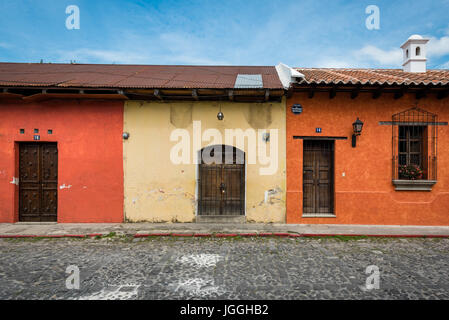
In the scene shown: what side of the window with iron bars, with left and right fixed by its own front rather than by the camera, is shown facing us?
front

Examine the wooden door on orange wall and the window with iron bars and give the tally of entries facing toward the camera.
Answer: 2

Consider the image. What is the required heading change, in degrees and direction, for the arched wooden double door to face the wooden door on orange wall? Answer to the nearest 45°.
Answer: approximately 90° to its left

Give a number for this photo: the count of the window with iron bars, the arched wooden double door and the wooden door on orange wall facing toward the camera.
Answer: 3

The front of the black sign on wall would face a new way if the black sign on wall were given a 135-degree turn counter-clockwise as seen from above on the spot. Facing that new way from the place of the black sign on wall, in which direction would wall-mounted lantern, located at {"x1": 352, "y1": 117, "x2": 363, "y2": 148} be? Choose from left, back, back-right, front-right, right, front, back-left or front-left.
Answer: front-right

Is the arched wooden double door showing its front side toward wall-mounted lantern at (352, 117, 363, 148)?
no

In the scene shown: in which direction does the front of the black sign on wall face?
toward the camera

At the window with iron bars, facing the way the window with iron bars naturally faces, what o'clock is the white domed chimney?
The white domed chimney is roughly at 6 o'clock from the window with iron bars.

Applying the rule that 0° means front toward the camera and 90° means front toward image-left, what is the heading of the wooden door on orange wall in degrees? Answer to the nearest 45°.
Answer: approximately 0°

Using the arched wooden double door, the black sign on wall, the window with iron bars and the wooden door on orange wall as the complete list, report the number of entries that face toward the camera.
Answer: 4

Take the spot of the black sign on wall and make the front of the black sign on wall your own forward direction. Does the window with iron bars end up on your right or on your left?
on your left

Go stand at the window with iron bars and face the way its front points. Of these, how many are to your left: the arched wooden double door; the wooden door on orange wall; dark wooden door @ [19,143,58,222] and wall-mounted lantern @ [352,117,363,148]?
0

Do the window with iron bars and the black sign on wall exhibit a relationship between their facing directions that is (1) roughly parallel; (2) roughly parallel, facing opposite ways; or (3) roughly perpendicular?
roughly parallel
